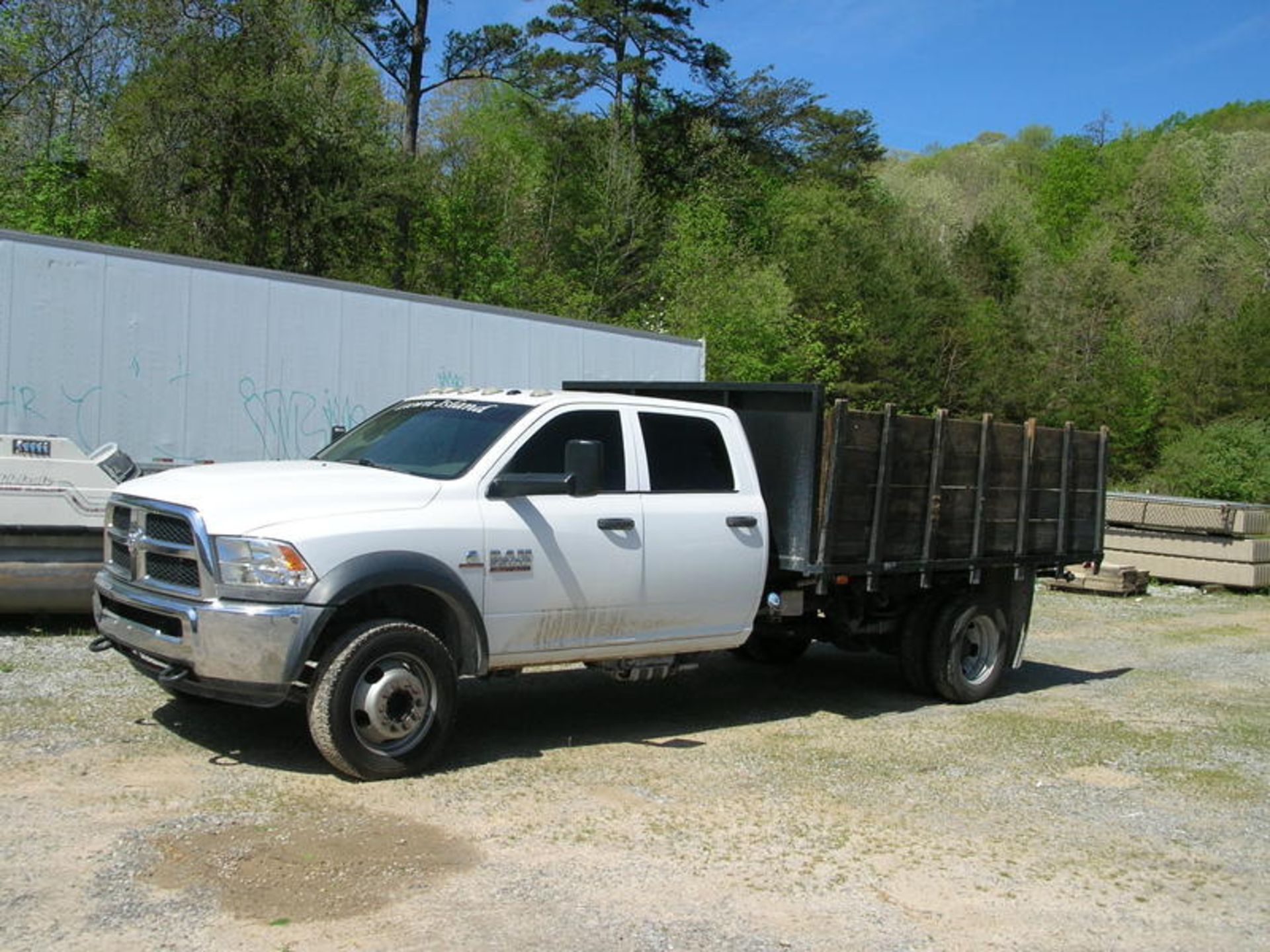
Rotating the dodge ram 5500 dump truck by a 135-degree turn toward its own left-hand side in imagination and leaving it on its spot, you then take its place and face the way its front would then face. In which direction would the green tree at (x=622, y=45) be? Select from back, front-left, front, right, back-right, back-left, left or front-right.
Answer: left

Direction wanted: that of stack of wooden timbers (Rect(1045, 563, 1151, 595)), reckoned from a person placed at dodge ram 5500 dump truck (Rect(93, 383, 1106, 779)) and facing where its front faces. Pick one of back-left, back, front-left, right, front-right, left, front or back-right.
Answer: back

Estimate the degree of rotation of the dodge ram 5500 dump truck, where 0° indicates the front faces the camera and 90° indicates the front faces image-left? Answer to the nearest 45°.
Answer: approximately 45°

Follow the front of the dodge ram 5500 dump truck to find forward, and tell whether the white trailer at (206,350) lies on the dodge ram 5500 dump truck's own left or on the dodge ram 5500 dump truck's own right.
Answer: on the dodge ram 5500 dump truck's own right
